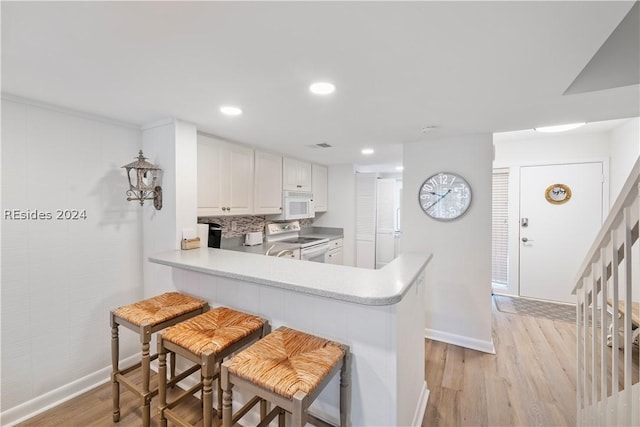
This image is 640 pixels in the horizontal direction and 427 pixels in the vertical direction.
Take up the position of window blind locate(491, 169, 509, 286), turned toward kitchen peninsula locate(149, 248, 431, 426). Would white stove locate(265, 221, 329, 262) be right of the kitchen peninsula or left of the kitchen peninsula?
right

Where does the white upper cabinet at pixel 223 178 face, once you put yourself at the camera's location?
facing the viewer and to the right of the viewer

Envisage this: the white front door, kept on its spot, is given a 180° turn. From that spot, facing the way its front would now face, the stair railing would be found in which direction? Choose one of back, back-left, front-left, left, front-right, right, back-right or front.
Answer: back

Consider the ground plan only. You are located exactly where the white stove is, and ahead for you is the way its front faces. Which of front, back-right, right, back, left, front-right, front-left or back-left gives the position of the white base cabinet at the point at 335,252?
left

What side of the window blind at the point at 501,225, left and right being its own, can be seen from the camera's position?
front

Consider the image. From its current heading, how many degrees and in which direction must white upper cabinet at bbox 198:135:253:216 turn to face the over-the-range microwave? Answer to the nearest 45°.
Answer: approximately 90° to its left

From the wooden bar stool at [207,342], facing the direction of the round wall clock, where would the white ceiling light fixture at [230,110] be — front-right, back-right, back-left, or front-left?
front-left

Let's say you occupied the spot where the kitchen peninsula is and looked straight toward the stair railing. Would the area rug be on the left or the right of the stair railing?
left

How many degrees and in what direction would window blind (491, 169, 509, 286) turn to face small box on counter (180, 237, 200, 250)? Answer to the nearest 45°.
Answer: approximately 45° to its right

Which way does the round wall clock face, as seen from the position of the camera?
facing the viewer

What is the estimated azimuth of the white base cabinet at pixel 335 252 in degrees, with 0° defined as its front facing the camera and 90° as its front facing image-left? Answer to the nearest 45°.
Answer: approximately 315°

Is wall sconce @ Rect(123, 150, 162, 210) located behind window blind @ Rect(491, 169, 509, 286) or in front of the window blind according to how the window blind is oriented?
in front

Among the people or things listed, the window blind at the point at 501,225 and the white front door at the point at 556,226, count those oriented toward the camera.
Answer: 2

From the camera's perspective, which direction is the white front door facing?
toward the camera

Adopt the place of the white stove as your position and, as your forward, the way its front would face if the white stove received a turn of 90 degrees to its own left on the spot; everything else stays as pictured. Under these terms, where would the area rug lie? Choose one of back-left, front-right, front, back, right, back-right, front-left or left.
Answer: front-right

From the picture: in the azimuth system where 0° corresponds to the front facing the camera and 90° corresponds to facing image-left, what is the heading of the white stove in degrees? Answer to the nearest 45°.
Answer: approximately 315°
